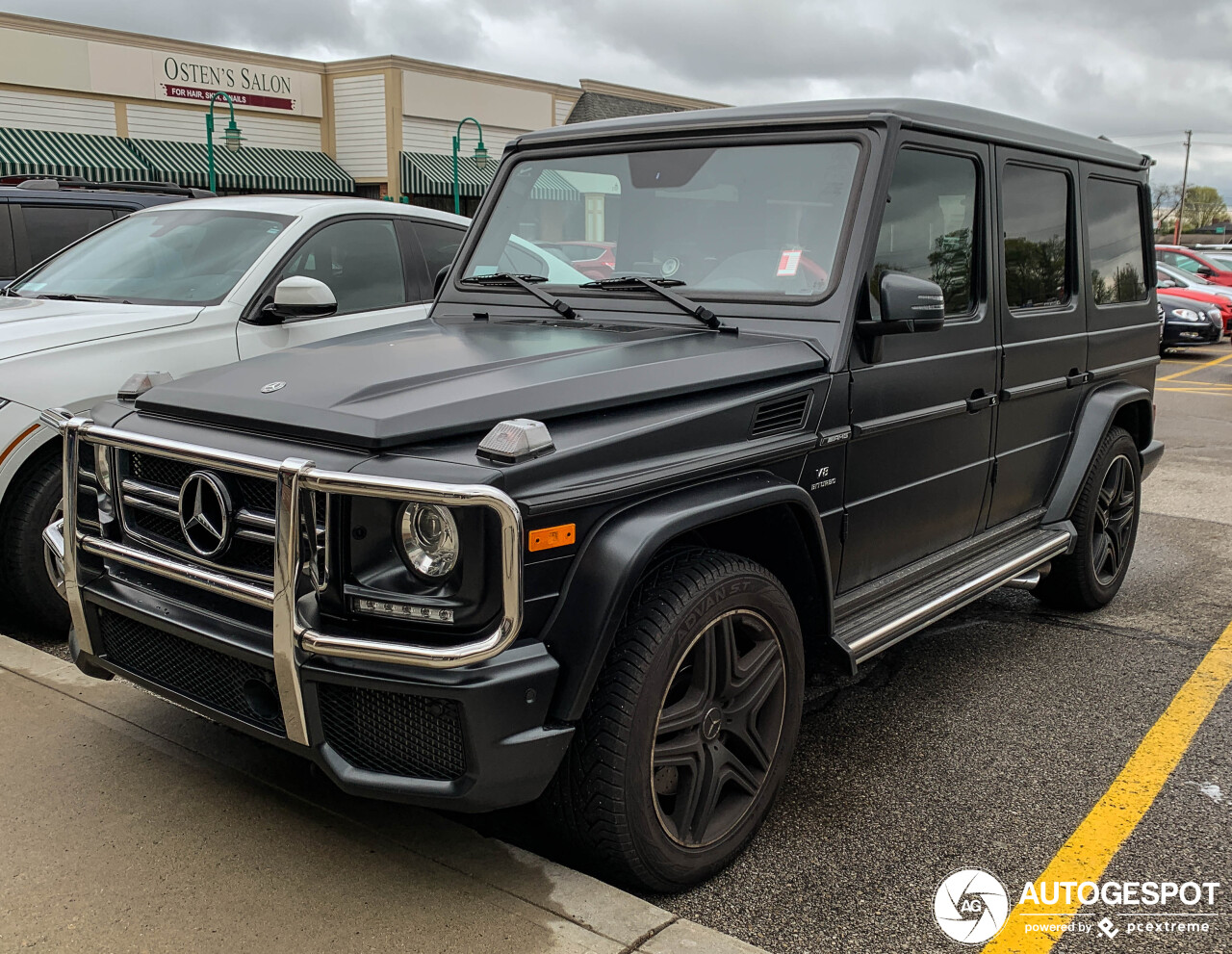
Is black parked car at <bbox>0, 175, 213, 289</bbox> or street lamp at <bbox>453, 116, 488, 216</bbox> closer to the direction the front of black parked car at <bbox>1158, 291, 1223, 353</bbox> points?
the black parked car

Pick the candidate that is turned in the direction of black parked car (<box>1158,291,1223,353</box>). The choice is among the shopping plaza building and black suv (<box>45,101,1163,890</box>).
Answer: the shopping plaza building

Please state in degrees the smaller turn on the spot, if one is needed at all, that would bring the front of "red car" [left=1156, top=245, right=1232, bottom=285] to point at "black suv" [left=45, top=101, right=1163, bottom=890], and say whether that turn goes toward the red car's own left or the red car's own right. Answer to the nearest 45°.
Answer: approximately 45° to the red car's own right

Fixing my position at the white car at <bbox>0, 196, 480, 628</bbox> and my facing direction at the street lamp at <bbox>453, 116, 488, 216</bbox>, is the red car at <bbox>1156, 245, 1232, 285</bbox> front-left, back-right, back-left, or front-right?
front-right

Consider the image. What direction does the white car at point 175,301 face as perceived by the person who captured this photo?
facing the viewer and to the left of the viewer

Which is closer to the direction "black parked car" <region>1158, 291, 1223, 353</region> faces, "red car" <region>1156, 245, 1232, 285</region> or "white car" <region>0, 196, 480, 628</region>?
the white car

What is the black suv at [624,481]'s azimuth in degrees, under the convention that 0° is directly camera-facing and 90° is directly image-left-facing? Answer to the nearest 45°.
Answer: approximately 45°

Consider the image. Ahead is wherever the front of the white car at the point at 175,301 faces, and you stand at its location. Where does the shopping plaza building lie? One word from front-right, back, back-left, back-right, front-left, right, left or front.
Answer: back-right

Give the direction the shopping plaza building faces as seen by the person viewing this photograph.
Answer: facing the viewer and to the right of the viewer

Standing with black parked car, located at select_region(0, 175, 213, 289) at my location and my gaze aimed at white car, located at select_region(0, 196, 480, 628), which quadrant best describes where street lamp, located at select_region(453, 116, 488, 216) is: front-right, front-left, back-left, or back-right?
back-left

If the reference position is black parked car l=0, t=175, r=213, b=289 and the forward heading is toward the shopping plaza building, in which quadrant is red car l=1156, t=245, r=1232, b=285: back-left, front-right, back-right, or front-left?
front-right

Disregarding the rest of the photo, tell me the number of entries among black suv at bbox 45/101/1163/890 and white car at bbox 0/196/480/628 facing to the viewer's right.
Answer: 0

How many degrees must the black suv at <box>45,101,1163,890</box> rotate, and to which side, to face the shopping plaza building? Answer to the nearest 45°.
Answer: approximately 135° to its right
